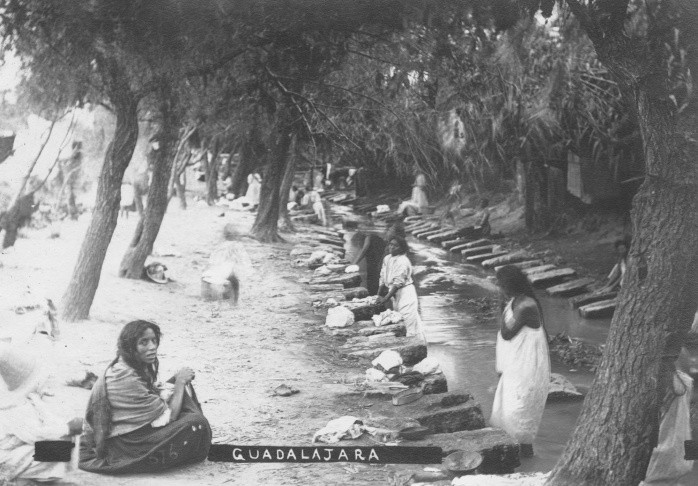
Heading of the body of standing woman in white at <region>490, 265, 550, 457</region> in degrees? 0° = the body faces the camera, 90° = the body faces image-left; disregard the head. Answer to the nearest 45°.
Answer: approximately 90°

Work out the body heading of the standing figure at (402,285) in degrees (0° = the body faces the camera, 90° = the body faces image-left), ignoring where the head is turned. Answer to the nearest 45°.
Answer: approximately 45°

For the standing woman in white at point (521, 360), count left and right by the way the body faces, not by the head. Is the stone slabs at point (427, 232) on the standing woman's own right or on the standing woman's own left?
on the standing woman's own right

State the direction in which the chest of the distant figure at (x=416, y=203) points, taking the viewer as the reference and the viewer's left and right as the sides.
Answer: facing to the left of the viewer
